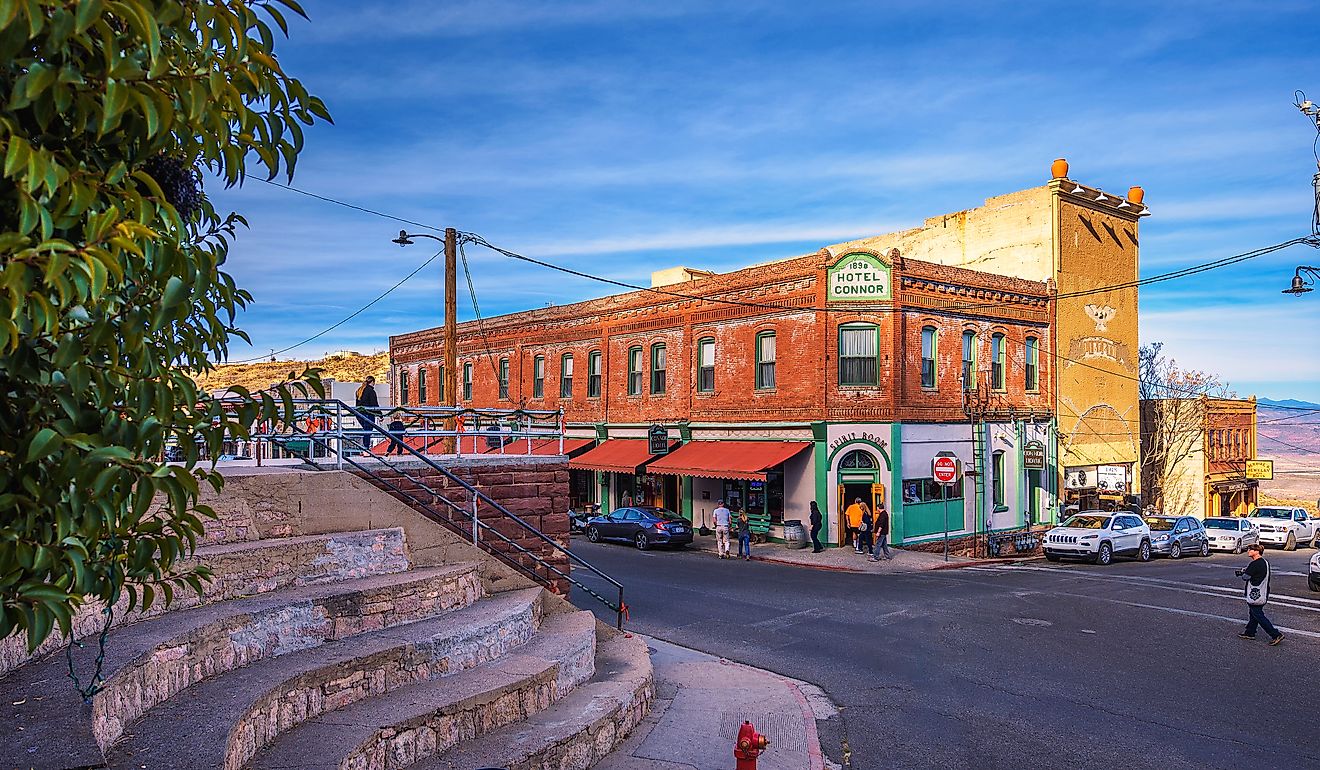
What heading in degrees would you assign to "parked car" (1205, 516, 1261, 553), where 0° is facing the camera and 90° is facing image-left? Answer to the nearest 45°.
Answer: approximately 45°

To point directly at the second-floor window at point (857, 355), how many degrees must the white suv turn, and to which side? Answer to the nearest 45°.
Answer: approximately 45° to its right

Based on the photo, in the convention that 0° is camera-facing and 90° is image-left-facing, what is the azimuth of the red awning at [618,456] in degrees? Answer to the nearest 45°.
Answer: approximately 45°

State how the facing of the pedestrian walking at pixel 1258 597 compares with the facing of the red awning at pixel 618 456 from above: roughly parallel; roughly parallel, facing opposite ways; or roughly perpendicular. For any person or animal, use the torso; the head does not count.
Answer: roughly perpendicular

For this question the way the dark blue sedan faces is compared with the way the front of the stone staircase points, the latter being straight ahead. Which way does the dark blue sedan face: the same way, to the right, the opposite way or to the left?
the opposite way

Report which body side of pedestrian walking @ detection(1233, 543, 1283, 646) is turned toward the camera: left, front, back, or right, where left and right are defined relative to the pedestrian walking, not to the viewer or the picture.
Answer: left

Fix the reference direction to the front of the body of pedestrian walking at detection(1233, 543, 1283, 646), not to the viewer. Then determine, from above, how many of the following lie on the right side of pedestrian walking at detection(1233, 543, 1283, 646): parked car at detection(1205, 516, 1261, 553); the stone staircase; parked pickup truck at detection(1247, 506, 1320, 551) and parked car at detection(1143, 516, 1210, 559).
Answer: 3

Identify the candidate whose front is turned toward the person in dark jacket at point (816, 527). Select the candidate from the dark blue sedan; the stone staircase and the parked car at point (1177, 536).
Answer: the parked car

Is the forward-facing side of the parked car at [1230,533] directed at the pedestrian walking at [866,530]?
yes

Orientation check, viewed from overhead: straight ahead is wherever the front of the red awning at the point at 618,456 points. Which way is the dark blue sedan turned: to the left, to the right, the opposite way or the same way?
to the right

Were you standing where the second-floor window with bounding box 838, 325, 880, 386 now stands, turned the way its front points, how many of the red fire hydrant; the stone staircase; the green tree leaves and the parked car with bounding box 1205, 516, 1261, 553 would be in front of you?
3

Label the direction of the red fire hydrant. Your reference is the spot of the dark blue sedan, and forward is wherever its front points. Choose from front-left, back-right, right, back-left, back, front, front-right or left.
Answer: back-left
